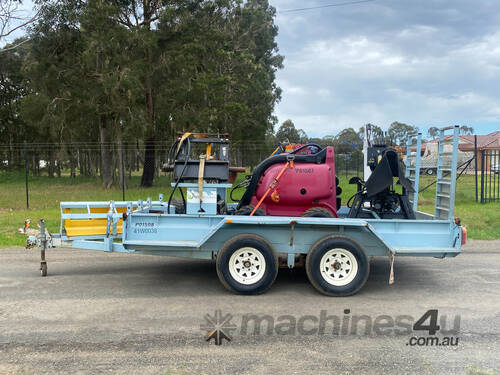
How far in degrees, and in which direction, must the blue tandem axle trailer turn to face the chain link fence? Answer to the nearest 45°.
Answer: approximately 90° to its right

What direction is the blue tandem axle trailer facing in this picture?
to the viewer's left
